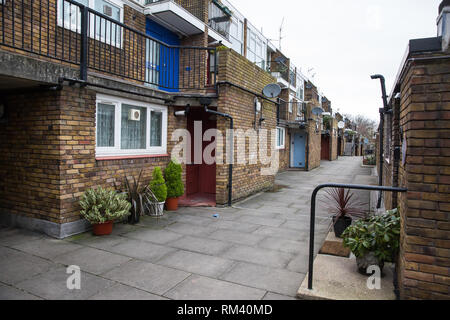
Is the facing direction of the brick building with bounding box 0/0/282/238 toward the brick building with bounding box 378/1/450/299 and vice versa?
yes

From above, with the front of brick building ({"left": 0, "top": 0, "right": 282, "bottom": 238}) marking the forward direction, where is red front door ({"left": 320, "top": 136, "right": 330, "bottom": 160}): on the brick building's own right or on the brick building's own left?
on the brick building's own left

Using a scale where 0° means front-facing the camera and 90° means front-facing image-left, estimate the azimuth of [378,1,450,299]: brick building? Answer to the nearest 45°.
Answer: approximately 90°

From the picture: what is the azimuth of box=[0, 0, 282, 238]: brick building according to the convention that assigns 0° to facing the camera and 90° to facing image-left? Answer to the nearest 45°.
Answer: approximately 315°

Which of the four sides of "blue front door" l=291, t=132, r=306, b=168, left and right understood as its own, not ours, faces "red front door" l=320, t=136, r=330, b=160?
back
